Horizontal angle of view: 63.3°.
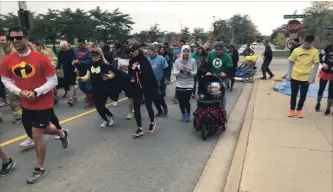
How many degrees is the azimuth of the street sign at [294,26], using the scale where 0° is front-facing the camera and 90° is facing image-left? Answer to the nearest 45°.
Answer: approximately 0°

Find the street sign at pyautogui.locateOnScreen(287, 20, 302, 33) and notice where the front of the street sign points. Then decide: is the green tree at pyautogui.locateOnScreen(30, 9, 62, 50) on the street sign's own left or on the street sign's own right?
on the street sign's own right

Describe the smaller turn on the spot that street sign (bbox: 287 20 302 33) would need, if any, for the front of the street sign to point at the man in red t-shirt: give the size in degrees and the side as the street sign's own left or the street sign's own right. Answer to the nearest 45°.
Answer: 0° — it already faces them

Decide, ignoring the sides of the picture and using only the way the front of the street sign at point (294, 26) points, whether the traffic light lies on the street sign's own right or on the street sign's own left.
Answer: on the street sign's own right

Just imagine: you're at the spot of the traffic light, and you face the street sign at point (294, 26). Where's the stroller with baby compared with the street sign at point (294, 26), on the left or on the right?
right

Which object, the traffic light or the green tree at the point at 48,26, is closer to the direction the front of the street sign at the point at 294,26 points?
the traffic light

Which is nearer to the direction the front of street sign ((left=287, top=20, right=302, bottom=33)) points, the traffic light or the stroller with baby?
the stroller with baby

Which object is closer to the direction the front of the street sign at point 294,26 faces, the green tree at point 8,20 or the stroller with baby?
the stroller with baby
